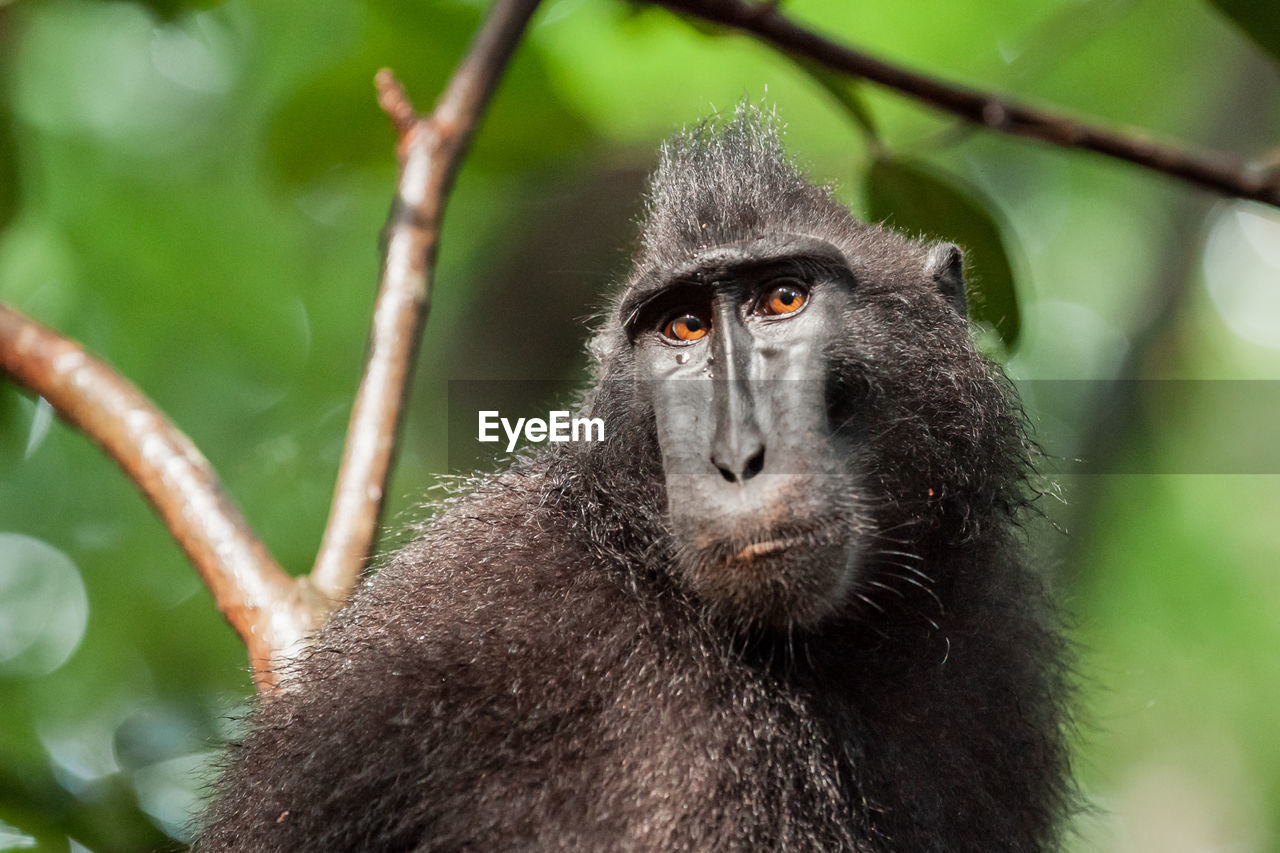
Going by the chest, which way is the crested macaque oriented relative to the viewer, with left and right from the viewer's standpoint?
facing the viewer
